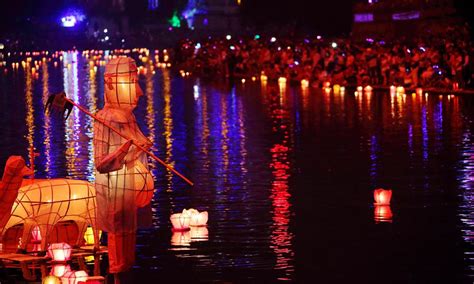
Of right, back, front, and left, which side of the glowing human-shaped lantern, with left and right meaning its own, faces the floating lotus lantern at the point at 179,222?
left

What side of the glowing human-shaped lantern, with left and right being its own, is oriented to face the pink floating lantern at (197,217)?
left
